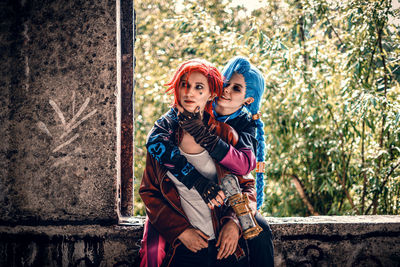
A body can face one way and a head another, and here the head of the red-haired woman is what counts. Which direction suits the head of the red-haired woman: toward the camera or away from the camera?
toward the camera

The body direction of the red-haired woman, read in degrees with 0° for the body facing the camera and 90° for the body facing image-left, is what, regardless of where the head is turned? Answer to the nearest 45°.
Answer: approximately 0°

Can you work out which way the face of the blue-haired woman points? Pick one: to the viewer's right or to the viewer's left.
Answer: to the viewer's left

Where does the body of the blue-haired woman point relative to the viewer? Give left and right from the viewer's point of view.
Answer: facing the viewer and to the left of the viewer
